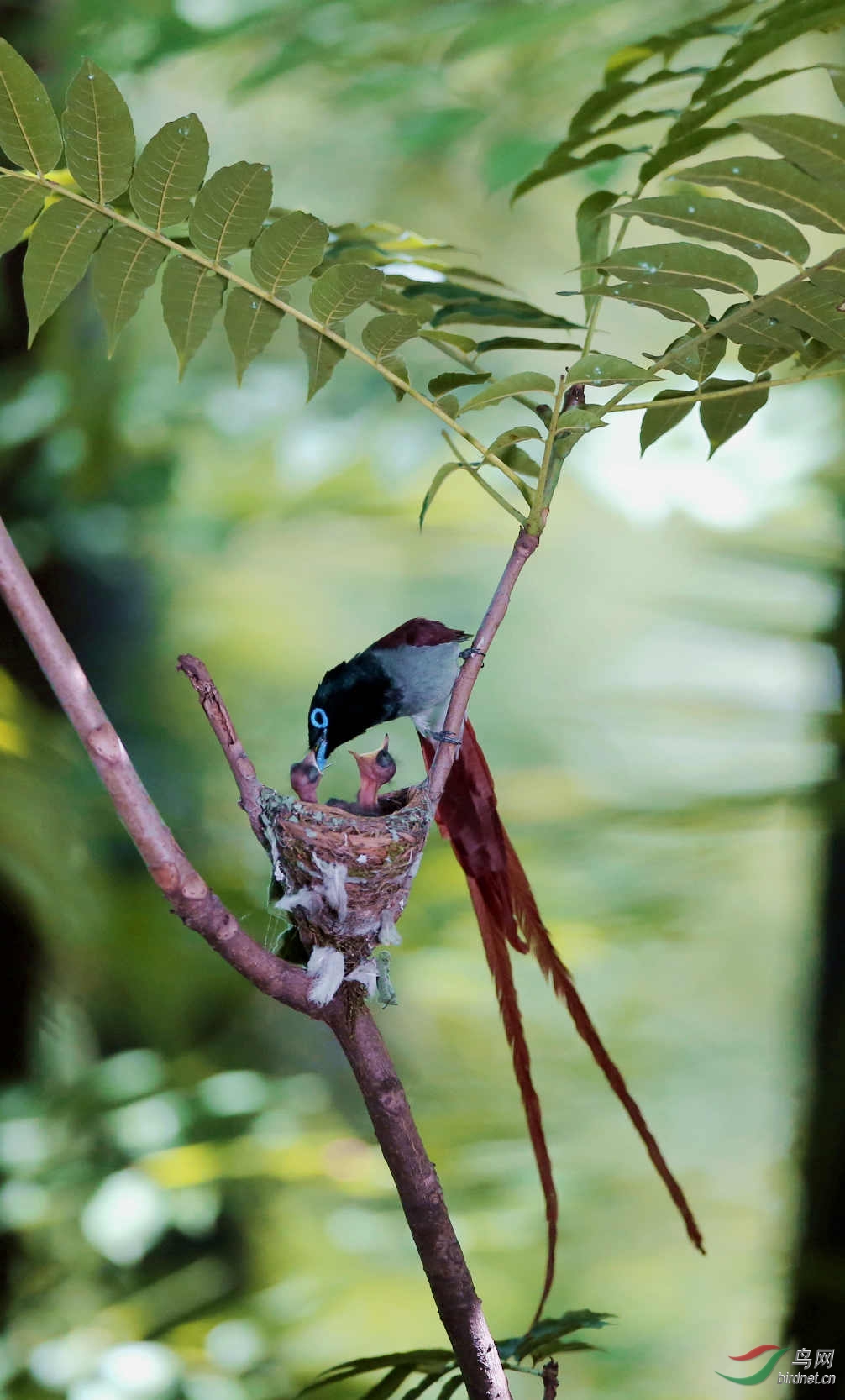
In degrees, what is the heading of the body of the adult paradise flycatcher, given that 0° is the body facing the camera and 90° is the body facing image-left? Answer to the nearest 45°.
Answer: approximately 90°
